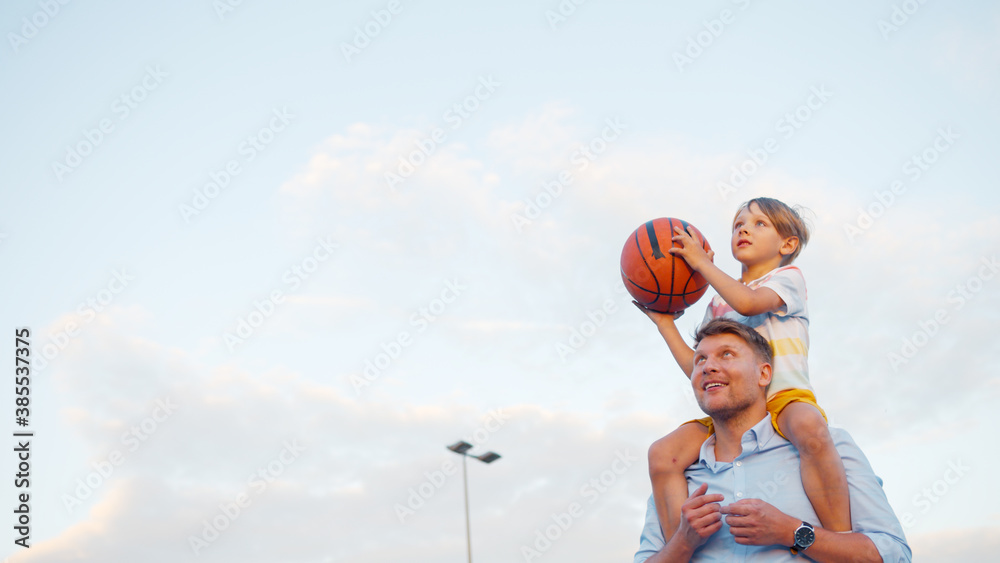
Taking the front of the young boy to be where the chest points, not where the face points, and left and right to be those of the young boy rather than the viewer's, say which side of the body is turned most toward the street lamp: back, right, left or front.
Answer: right

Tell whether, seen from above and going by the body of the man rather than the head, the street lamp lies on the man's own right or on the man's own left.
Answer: on the man's own right

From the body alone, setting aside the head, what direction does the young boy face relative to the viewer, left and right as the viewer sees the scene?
facing the viewer and to the left of the viewer

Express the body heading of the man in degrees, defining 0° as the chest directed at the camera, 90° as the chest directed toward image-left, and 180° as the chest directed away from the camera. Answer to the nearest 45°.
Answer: approximately 45°

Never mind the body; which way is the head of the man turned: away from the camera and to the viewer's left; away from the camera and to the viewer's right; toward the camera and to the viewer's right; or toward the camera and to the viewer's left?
toward the camera and to the viewer's left

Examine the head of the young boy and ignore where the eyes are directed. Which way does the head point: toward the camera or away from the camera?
toward the camera
